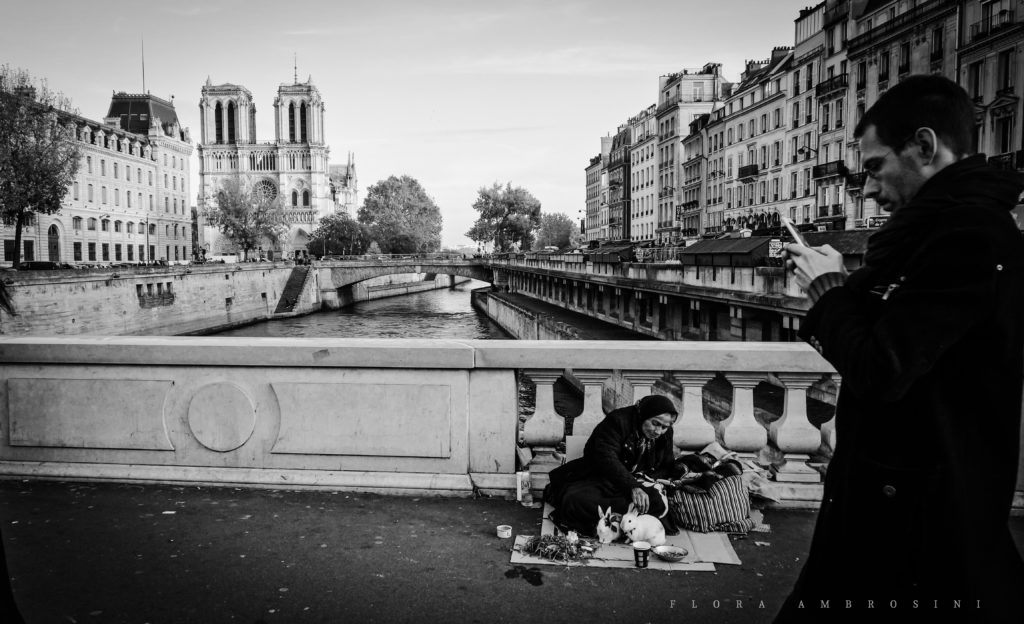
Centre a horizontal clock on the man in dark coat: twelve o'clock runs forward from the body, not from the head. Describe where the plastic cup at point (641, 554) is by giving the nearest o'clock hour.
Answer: The plastic cup is roughly at 2 o'clock from the man in dark coat.

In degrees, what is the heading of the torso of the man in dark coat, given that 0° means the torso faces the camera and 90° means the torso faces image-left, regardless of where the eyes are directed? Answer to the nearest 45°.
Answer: approximately 90°

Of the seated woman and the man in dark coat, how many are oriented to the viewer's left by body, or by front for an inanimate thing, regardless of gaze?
1

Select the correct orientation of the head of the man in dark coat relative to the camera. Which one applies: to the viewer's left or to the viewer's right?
to the viewer's left

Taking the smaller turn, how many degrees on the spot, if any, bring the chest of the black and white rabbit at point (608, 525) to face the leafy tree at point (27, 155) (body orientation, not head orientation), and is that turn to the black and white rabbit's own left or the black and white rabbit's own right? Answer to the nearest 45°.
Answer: approximately 90° to the black and white rabbit's own right

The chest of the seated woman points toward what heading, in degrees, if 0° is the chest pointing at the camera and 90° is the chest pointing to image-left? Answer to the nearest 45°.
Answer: approximately 315°

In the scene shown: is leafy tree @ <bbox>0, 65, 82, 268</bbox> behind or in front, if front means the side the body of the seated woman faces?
behind

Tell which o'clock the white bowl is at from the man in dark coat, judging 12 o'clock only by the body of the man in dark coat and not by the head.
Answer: The white bowl is roughly at 2 o'clock from the man in dark coat.

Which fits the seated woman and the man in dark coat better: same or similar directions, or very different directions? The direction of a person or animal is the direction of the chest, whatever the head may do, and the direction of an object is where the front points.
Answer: very different directions

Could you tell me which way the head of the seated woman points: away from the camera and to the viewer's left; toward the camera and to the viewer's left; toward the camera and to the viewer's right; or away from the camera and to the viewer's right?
toward the camera and to the viewer's right
